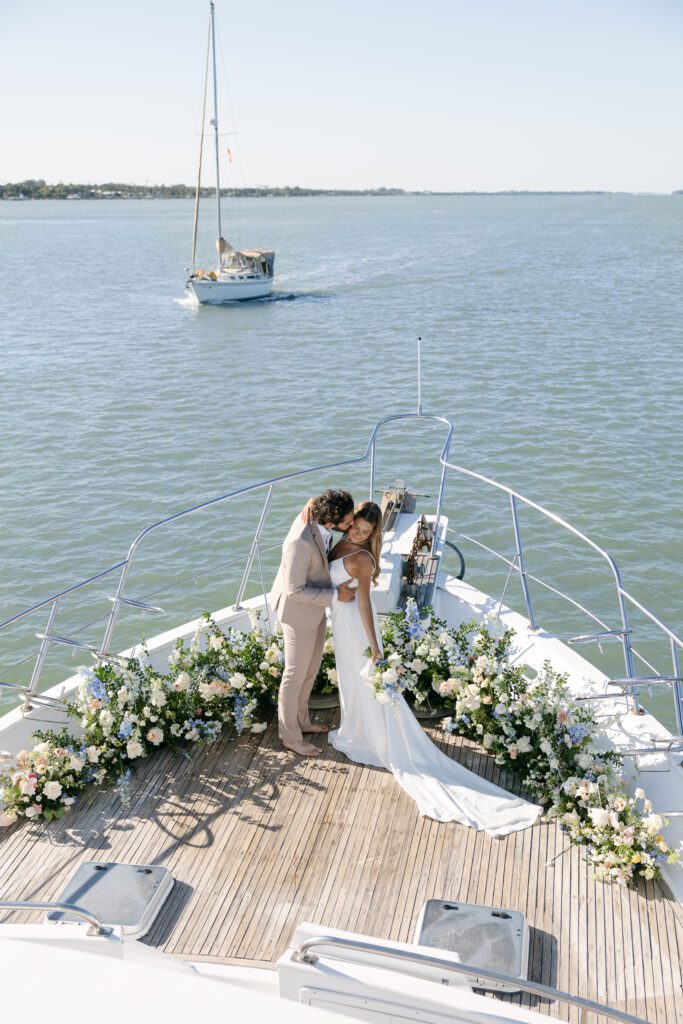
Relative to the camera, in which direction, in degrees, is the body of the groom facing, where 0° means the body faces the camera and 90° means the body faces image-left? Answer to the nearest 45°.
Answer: approximately 270°

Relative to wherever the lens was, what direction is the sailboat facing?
facing the viewer and to the left of the viewer

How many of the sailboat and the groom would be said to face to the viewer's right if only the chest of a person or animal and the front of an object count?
1

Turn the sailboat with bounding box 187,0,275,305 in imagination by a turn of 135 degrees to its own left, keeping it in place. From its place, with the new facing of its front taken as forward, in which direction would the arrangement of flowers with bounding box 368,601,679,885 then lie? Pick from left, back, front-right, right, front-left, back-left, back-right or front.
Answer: right

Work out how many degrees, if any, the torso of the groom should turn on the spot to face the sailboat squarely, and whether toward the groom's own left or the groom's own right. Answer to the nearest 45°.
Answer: approximately 90° to the groom's own left

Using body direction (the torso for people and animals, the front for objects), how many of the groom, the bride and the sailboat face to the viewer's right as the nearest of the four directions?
1

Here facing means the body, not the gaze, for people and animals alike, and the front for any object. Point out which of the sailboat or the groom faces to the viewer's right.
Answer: the groom

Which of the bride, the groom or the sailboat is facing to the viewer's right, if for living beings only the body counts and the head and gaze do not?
the groom
